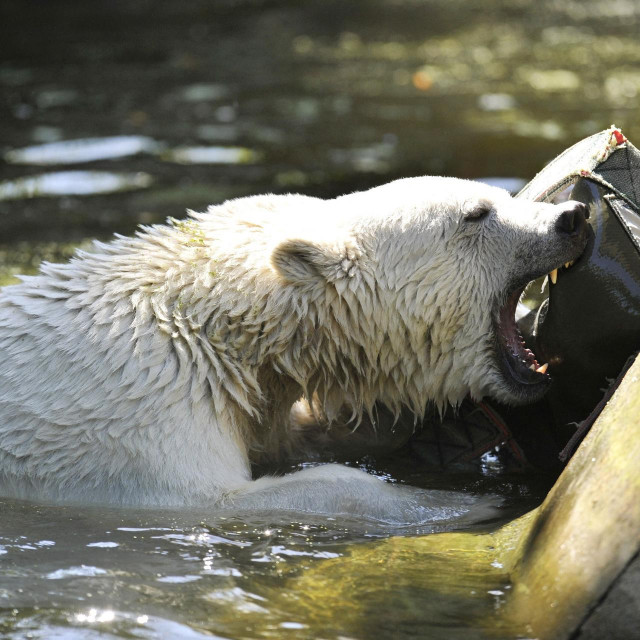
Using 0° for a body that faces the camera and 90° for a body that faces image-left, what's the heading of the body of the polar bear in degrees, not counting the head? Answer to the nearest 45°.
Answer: approximately 270°

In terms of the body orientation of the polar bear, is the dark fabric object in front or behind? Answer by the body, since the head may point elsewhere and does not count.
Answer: in front
